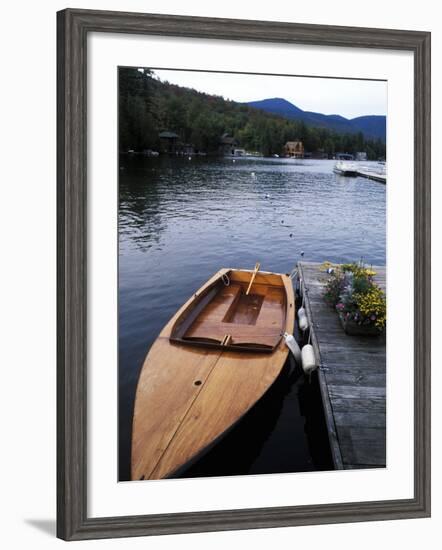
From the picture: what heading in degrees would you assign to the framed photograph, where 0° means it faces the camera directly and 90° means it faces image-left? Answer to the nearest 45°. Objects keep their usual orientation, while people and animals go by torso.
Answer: approximately 315°
